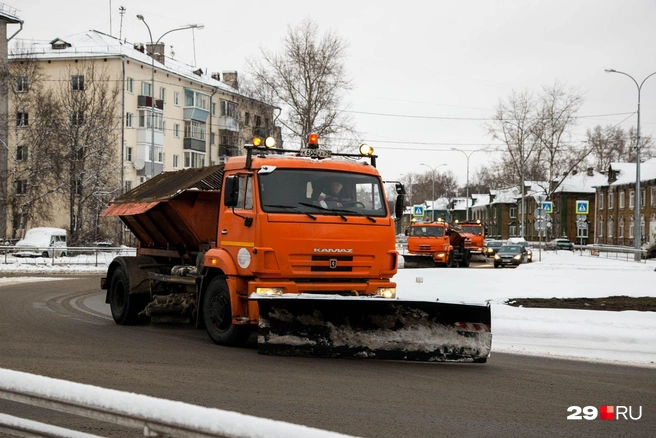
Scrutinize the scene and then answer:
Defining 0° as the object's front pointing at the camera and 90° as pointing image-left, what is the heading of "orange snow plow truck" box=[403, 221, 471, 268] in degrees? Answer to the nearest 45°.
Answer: approximately 45°

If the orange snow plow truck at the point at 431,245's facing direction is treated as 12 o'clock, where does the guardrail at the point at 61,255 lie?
The guardrail is roughly at 1 o'clock from the orange snow plow truck.

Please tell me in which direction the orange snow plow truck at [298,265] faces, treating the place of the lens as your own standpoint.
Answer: facing the viewer and to the right of the viewer

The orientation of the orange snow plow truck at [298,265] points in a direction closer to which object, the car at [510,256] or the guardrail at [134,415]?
the guardrail

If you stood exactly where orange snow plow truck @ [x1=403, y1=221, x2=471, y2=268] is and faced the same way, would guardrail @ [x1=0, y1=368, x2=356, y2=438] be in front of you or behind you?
in front

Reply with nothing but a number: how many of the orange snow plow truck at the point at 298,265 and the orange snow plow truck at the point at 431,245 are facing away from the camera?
0

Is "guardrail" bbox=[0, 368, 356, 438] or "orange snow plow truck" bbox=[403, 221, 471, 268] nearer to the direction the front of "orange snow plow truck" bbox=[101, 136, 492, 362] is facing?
the guardrail

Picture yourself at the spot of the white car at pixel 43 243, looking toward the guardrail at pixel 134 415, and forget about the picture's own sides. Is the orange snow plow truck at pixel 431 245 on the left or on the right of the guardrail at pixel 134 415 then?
left

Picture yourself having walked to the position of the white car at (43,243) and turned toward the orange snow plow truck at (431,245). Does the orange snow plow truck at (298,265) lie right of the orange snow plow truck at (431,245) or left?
right

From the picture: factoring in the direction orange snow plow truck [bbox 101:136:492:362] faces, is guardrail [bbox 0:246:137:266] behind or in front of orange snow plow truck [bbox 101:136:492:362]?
behind

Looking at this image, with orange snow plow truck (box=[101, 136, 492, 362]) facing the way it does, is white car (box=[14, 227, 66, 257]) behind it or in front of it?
behind

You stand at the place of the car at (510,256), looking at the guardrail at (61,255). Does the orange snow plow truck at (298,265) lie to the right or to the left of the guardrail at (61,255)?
left

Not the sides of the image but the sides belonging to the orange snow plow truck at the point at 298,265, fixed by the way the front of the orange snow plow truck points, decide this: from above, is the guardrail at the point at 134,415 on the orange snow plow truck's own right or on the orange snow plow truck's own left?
on the orange snow plow truck's own right
